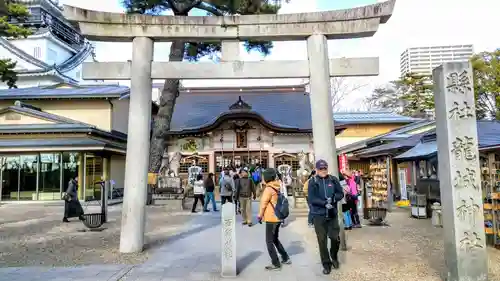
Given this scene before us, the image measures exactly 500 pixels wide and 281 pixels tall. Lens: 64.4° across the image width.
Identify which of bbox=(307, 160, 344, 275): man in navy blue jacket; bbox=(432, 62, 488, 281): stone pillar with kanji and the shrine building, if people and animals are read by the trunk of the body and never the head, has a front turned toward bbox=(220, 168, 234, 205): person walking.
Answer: the shrine building

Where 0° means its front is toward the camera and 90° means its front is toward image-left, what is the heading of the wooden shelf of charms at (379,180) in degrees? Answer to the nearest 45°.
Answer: approximately 45°

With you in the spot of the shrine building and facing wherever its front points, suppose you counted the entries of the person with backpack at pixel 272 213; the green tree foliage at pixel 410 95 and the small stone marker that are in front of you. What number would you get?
2

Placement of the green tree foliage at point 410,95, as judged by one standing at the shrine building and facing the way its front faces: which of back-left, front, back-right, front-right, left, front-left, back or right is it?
back-left

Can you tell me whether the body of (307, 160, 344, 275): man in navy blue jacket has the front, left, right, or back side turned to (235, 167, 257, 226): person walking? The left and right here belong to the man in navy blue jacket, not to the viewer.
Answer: back

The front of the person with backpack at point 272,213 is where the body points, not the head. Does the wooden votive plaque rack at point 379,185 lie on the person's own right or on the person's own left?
on the person's own right

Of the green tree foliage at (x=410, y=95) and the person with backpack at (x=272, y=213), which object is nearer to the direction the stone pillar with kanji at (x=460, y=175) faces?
the person with backpack

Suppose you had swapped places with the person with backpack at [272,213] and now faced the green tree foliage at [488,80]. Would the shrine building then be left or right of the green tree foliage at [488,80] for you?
left

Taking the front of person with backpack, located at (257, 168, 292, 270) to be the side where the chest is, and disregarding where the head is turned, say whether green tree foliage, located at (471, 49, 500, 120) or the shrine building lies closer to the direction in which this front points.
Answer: the shrine building

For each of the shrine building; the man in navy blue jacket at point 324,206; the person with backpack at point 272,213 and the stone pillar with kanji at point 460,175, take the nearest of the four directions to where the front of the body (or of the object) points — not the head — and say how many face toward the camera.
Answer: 3

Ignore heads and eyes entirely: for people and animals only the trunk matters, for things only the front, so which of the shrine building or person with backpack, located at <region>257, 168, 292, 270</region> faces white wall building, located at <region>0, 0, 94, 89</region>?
the person with backpack

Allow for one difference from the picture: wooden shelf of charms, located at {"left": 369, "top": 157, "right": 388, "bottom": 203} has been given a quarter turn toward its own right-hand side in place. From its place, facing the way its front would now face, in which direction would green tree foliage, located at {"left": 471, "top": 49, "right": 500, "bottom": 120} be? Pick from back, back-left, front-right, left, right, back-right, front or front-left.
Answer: right

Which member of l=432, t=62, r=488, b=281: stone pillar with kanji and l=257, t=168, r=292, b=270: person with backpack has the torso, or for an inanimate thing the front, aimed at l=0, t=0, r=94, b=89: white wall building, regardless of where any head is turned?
the person with backpack

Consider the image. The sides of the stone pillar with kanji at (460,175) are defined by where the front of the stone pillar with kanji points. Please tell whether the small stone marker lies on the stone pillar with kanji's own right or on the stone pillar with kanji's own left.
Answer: on the stone pillar with kanji's own right
